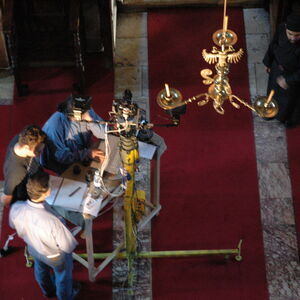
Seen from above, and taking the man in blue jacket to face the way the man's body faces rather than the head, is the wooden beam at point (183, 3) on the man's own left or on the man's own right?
on the man's own left

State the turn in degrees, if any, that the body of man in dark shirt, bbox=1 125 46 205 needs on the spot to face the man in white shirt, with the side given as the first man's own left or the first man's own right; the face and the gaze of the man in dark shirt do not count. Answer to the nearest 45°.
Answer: approximately 90° to the first man's own right

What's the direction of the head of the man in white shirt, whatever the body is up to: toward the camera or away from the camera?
away from the camera

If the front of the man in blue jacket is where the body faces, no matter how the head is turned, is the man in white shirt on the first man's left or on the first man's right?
on the first man's right

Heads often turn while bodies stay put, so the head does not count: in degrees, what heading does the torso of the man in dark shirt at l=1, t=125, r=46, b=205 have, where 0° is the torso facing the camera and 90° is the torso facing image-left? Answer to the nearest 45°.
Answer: approximately 270°

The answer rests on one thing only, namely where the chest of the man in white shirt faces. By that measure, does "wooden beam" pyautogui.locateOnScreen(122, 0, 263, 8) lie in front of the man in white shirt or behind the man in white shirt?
in front

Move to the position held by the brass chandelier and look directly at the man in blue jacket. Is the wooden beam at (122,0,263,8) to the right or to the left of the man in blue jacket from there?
right

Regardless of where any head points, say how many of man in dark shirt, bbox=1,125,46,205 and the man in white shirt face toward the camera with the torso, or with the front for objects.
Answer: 0

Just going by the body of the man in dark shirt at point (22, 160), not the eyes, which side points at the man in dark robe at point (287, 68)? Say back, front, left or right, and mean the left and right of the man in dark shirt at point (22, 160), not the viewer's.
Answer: front

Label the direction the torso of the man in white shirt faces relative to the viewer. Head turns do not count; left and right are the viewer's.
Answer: facing away from the viewer and to the right of the viewer

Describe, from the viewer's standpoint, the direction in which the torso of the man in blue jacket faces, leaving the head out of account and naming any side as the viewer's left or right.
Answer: facing the viewer and to the right of the viewer
